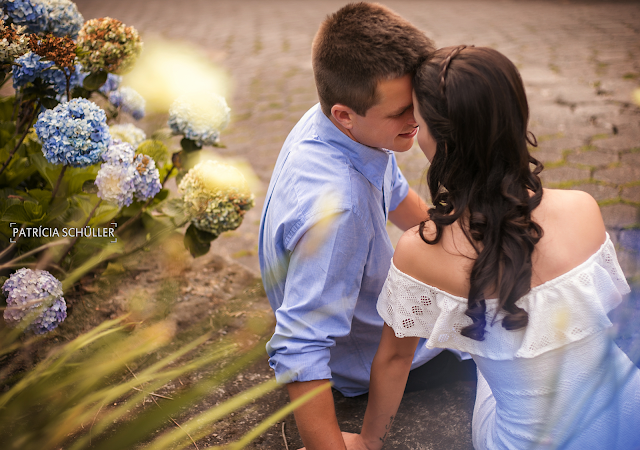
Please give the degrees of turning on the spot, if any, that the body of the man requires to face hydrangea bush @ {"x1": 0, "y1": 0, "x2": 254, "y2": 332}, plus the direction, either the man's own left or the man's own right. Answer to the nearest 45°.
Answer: approximately 180°

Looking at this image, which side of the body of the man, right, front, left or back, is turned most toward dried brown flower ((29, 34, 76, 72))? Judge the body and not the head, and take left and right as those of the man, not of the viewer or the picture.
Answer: back

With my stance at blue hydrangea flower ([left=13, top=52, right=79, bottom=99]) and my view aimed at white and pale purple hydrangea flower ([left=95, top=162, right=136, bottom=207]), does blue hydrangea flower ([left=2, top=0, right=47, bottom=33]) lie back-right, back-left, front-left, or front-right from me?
back-left

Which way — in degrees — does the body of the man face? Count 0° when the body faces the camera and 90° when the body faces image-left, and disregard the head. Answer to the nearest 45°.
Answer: approximately 270°

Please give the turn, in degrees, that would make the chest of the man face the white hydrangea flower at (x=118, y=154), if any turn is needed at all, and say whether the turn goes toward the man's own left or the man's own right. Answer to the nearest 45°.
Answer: approximately 180°

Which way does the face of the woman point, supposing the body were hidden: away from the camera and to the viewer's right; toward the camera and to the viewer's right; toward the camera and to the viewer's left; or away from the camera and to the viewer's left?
away from the camera and to the viewer's left

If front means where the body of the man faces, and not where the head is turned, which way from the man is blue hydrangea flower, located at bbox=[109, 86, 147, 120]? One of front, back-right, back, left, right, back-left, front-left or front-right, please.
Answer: back-left

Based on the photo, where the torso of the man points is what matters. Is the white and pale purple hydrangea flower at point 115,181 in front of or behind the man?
behind

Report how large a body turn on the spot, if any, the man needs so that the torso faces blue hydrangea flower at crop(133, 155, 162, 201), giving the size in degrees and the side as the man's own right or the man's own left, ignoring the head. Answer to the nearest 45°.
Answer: approximately 180°
